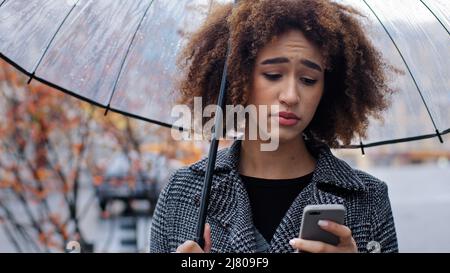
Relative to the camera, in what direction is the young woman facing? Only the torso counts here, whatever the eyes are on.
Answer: toward the camera
